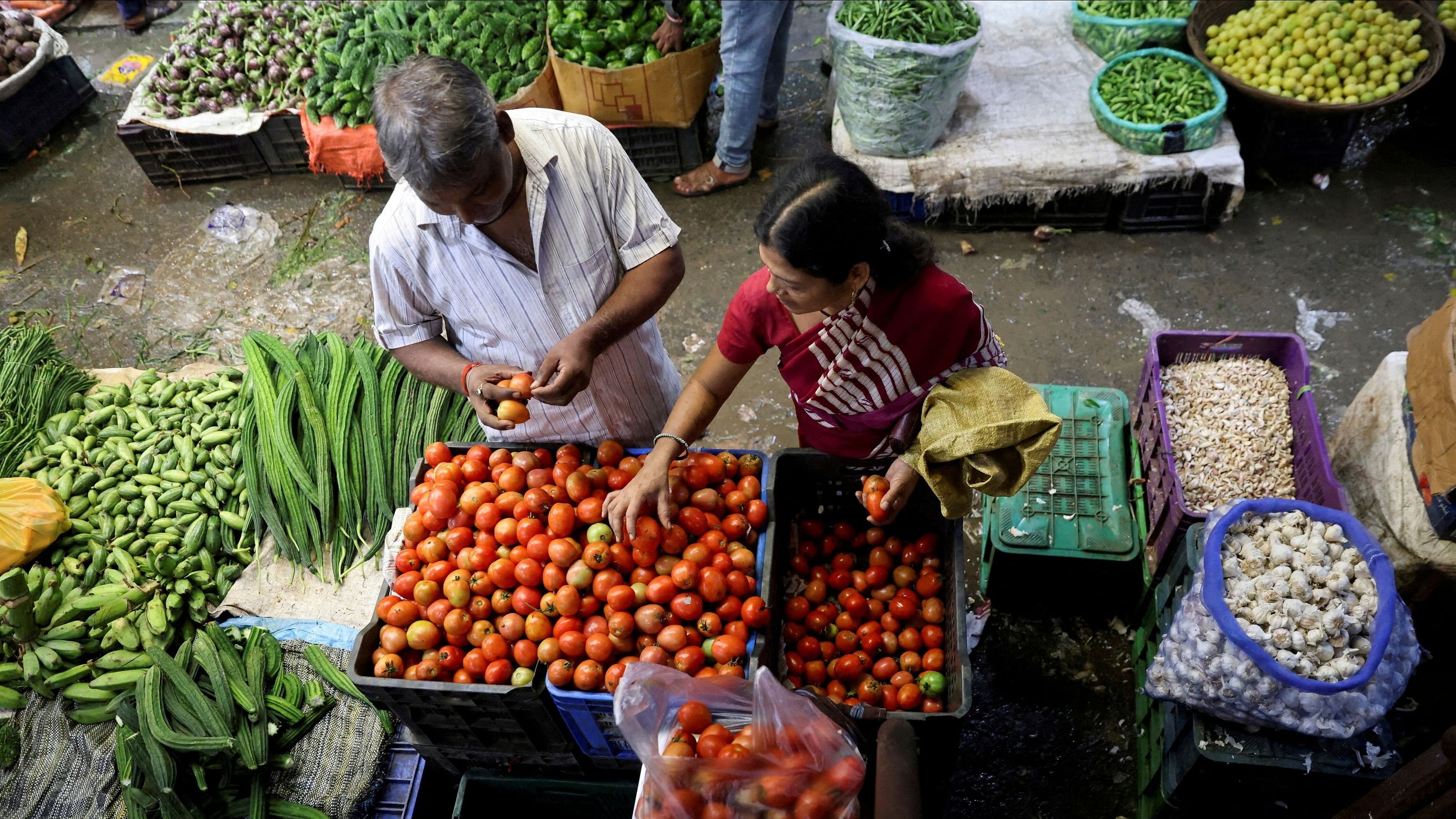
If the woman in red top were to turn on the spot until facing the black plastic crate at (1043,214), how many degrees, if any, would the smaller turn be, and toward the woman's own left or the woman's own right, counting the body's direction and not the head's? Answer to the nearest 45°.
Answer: approximately 180°

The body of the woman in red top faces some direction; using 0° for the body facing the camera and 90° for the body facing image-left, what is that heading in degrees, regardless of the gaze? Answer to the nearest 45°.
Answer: approximately 45°

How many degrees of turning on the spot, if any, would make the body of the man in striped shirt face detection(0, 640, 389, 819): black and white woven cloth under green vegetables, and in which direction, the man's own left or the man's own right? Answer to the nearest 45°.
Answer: approximately 90° to the man's own right

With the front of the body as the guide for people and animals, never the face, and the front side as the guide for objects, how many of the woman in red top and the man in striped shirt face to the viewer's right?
0

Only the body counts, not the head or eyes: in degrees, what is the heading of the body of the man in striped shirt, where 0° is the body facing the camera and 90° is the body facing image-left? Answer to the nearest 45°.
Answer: approximately 0°

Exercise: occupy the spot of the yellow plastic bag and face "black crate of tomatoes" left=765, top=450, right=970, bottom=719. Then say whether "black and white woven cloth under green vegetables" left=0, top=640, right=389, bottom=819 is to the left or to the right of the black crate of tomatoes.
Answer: right

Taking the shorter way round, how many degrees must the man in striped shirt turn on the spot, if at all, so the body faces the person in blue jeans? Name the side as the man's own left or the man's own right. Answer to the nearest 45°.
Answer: approximately 135° to the man's own left

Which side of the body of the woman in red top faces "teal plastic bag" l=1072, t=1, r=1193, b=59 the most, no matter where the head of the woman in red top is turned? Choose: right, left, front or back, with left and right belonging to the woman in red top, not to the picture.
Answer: back

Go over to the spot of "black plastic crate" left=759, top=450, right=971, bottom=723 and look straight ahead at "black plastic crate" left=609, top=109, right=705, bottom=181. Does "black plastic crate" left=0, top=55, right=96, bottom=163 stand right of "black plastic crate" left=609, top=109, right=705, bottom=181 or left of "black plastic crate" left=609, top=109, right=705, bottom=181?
left

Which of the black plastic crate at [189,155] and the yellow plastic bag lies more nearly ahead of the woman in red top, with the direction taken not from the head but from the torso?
the yellow plastic bag

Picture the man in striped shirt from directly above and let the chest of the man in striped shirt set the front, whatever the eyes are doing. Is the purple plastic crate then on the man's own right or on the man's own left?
on the man's own left

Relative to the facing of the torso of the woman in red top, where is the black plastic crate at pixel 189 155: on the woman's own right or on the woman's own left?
on the woman's own right

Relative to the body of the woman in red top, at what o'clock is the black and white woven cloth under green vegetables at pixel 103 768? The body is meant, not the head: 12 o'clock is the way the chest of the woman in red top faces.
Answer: The black and white woven cloth under green vegetables is roughly at 1 o'clock from the woman in red top.
